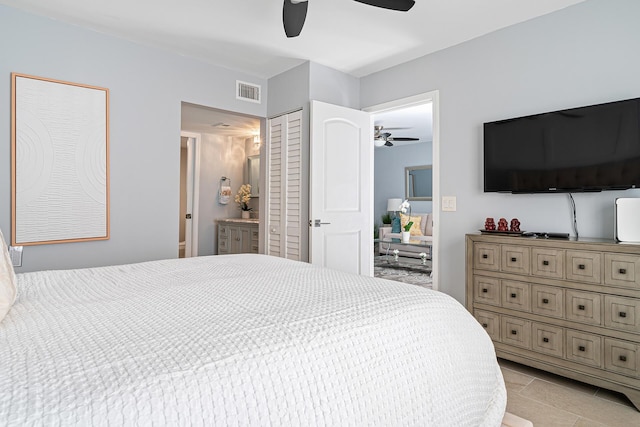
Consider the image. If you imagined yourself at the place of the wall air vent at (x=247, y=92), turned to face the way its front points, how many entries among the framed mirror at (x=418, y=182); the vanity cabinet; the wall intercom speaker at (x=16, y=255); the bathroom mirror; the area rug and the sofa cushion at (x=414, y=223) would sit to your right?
1

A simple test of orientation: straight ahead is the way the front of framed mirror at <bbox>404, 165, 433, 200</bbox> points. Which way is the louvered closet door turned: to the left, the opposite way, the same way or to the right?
the same way

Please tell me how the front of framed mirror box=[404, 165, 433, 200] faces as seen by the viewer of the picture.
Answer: facing the viewer and to the left of the viewer

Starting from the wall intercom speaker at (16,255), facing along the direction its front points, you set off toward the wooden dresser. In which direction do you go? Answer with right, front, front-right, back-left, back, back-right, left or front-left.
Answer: front-left

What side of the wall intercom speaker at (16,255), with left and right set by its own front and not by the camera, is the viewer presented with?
front

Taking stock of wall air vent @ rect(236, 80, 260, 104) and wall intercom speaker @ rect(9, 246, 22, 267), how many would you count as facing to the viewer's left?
0

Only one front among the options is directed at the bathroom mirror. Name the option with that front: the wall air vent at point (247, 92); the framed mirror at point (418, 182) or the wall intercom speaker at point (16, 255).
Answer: the framed mirror

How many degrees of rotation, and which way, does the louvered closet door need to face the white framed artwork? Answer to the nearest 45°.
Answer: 0° — it already faces it

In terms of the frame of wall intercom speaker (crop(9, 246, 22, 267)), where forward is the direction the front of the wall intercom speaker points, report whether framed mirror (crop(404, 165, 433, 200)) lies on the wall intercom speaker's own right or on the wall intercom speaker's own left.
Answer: on the wall intercom speaker's own left

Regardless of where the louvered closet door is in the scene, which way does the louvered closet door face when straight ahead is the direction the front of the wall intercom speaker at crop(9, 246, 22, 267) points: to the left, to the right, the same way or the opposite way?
to the right

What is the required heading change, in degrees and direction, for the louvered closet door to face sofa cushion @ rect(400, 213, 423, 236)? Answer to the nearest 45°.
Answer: approximately 180°

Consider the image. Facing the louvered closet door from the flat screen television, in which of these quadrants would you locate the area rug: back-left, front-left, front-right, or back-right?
front-right

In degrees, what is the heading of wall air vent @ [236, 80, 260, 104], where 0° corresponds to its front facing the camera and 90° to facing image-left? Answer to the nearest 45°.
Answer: approximately 315°

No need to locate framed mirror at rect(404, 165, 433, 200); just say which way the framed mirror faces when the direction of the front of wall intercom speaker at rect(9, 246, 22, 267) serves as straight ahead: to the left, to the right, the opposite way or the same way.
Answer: to the right
